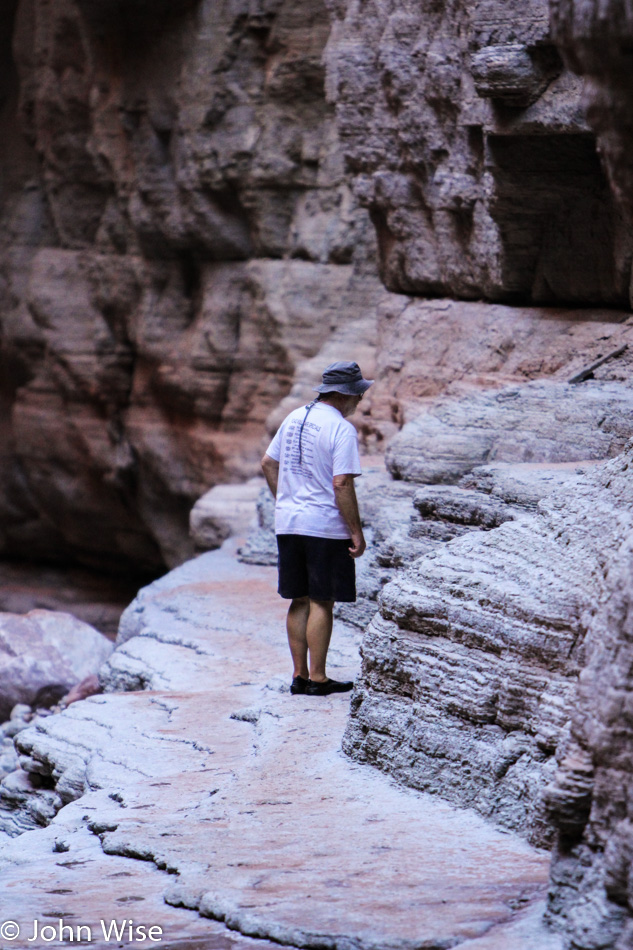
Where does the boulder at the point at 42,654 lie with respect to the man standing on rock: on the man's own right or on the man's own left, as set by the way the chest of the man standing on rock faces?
on the man's own left

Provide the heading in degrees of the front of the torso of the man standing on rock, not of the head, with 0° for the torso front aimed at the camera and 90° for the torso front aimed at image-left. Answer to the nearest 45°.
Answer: approximately 225°
